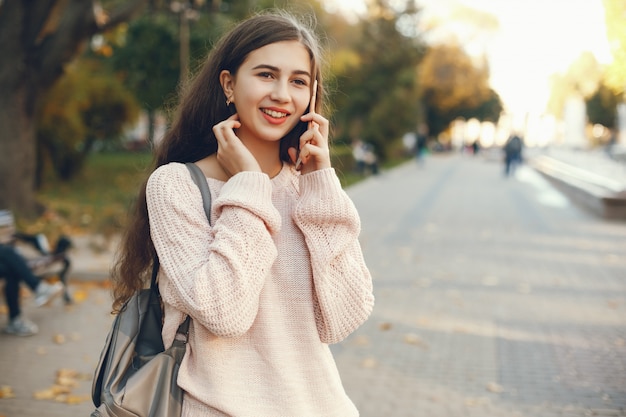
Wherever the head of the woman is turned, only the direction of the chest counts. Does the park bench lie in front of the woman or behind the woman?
behind

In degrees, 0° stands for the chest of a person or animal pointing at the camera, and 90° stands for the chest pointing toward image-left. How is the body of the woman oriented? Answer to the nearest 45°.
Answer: approximately 315°

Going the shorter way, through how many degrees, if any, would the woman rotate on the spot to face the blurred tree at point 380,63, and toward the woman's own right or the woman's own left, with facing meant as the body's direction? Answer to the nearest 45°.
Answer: approximately 135° to the woman's own left

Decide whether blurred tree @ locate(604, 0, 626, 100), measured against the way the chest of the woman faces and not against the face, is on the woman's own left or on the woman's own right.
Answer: on the woman's own left

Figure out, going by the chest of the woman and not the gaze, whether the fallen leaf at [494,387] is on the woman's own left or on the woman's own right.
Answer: on the woman's own left

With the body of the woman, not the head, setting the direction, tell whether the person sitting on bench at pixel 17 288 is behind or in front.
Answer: behind

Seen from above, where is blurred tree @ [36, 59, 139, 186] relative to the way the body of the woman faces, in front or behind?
behind

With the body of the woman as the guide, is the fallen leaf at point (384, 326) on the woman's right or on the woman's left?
on the woman's left

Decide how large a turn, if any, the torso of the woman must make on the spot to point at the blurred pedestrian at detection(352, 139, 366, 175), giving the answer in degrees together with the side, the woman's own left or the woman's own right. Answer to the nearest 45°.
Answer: approximately 135° to the woman's own left
